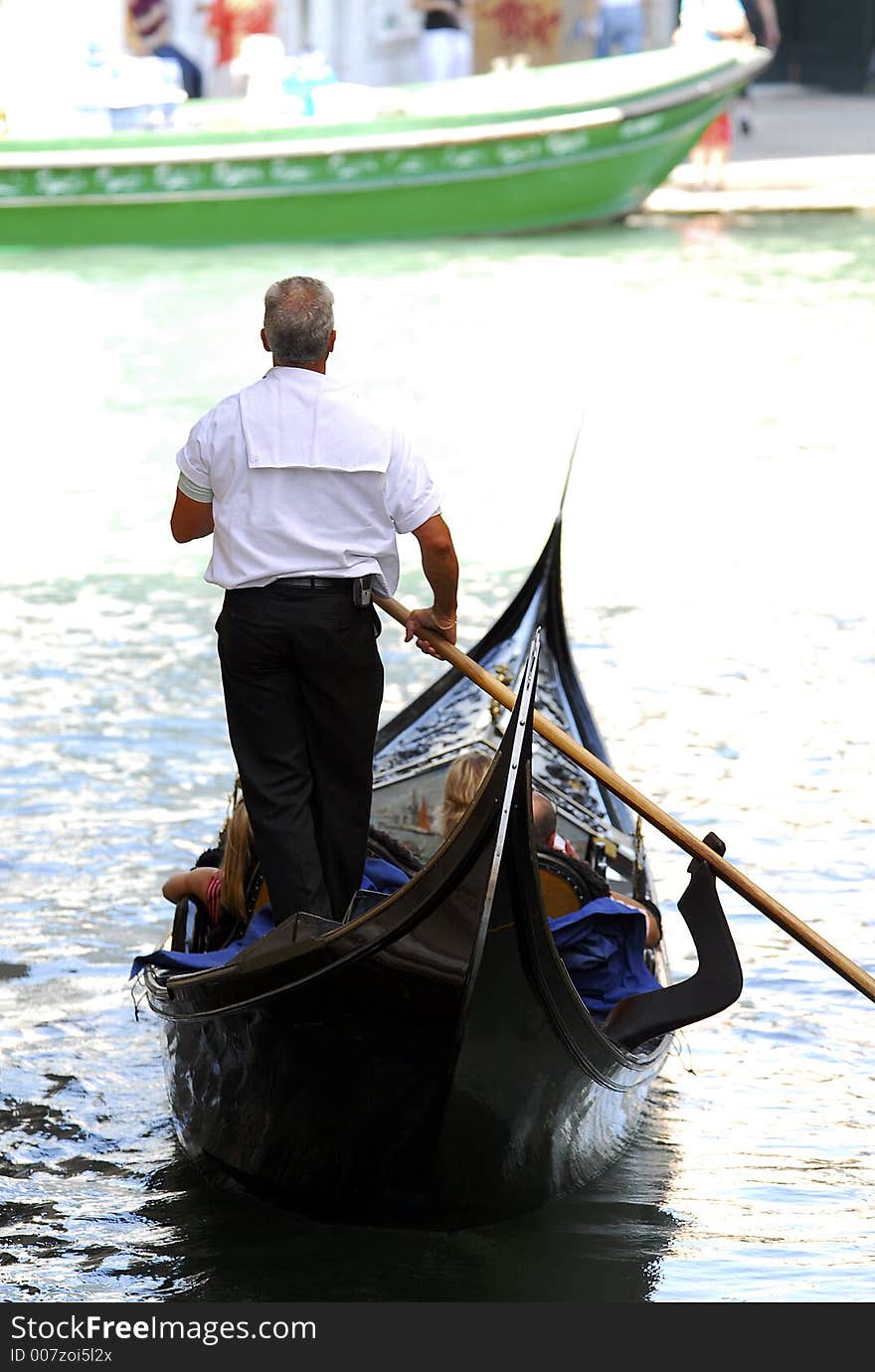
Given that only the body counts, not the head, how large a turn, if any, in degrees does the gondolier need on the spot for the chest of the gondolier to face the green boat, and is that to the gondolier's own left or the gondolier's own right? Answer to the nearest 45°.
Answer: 0° — they already face it

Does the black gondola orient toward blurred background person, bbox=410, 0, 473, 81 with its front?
yes

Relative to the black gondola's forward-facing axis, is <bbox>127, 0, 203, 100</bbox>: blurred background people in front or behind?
in front

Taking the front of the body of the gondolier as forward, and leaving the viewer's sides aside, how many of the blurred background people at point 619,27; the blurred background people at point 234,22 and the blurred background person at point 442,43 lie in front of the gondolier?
3

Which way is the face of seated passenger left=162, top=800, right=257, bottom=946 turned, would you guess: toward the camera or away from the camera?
away from the camera

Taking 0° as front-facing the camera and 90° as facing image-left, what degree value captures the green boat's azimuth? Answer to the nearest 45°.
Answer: approximately 270°

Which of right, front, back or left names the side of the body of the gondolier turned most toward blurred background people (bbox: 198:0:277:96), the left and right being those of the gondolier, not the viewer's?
front

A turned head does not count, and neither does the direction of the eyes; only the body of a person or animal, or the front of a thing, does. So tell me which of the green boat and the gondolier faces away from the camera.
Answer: the gondolier

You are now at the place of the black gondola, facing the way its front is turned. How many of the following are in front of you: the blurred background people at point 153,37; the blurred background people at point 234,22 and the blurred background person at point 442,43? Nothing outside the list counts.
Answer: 3

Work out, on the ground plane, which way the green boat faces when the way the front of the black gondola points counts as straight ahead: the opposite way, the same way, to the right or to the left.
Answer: to the right

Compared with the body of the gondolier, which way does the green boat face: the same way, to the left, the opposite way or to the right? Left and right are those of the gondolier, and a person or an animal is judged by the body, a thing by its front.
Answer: to the right

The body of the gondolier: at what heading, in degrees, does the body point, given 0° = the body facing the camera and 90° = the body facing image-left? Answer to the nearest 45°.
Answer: approximately 180°

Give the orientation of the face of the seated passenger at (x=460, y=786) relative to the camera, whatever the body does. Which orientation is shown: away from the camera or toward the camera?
away from the camera

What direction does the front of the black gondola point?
away from the camera
